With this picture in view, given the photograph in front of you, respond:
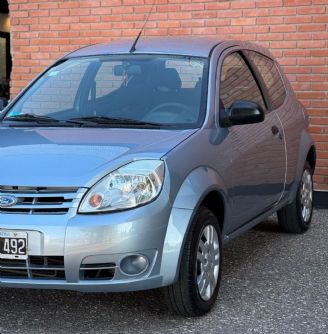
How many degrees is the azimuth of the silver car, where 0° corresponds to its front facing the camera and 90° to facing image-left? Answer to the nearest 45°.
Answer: approximately 45°
